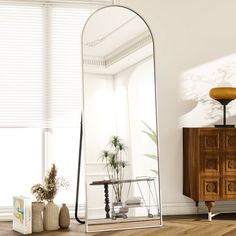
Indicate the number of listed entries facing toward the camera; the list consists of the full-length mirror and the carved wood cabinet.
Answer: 2

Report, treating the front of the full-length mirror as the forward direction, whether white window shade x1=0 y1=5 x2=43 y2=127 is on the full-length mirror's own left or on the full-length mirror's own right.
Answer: on the full-length mirror's own right

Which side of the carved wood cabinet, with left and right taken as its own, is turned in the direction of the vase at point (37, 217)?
right

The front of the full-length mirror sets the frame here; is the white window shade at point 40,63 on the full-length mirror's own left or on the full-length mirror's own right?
on the full-length mirror's own right

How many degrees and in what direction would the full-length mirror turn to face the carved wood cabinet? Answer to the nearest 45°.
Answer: approximately 90° to its left

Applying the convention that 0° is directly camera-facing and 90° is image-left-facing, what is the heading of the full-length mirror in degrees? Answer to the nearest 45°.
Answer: approximately 0°

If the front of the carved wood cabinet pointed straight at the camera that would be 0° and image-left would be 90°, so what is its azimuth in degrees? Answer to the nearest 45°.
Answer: approximately 0°

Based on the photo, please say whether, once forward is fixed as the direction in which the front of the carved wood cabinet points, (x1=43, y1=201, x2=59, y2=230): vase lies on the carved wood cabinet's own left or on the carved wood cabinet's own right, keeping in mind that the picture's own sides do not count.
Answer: on the carved wood cabinet's own right

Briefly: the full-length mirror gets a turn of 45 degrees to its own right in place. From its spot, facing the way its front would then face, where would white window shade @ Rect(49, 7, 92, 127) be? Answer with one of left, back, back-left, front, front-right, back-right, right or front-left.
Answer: right

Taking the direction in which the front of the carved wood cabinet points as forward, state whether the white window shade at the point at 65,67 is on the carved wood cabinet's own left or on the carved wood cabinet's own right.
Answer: on the carved wood cabinet's own right
